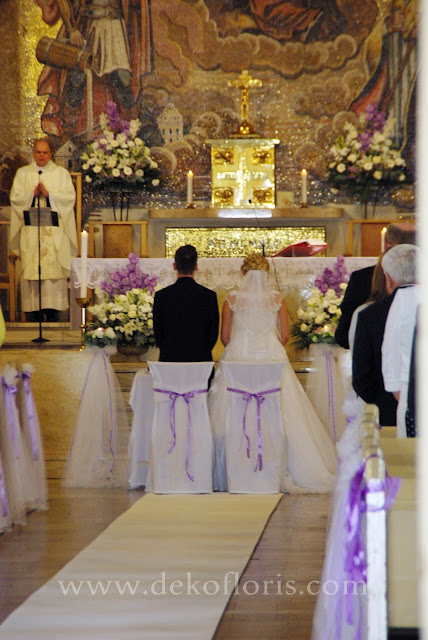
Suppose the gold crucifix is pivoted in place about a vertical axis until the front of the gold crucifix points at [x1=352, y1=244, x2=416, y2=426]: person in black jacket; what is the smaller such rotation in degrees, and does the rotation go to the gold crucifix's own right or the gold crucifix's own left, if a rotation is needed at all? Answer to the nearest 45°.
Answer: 0° — it already faces them

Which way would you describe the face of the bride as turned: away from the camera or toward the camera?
away from the camera

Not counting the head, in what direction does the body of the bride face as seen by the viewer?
away from the camera

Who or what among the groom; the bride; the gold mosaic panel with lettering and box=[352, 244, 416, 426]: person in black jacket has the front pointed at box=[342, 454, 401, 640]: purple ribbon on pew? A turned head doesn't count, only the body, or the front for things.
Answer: the gold mosaic panel with lettering

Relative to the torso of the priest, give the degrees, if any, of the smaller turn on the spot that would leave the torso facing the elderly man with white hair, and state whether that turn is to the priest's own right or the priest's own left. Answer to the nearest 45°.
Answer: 0° — they already face them

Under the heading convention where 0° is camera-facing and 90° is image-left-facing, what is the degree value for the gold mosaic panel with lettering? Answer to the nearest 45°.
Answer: approximately 0°

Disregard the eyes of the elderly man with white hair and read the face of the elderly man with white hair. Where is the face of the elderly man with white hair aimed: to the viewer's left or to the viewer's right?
to the viewer's left

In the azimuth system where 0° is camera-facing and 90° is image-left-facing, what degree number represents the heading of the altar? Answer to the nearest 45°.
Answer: approximately 0°

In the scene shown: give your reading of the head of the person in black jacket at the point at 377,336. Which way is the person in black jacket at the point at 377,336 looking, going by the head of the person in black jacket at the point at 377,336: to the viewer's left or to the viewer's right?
to the viewer's left

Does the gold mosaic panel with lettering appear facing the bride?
yes

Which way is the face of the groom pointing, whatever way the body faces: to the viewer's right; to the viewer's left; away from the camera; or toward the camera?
away from the camera

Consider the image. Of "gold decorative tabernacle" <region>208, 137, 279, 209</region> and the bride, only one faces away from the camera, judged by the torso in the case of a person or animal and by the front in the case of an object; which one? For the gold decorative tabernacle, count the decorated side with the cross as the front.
the bride

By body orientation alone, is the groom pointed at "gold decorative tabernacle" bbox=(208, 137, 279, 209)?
yes

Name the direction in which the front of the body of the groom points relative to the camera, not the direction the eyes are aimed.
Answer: away from the camera
